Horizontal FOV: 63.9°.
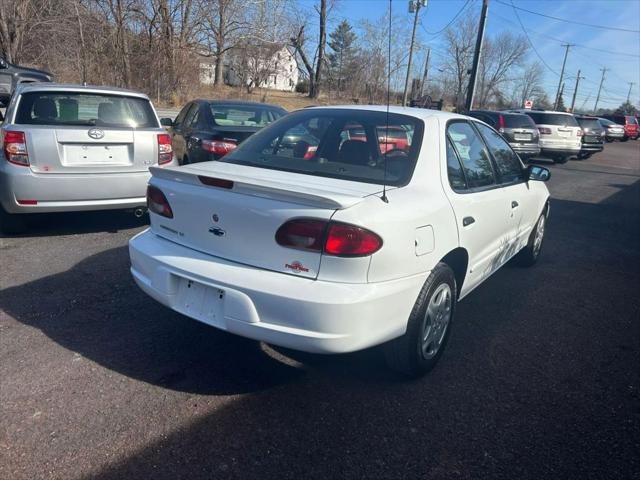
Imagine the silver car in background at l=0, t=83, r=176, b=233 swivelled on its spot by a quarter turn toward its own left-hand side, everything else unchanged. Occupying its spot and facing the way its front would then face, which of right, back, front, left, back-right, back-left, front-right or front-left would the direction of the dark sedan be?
back-right

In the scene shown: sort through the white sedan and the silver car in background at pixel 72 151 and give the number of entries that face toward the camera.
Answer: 0

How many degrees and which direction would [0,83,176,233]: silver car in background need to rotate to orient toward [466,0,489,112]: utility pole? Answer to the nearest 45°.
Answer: approximately 45° to its right

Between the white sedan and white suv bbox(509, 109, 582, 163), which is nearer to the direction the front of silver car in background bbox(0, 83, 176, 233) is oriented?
the white suv

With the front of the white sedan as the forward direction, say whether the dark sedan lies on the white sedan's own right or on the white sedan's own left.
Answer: on the white sedan's own left

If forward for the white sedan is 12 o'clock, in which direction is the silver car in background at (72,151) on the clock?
The silver car in background is roughly at 9 o'clock from the white sedan.

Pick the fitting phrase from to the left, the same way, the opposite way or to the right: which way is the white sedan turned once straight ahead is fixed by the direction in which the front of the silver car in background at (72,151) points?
to the right

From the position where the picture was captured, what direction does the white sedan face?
facing away from the viewer and to the right of the viewer

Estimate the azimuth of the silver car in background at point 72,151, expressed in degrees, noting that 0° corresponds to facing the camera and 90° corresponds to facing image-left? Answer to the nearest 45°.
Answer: approximately 180°
